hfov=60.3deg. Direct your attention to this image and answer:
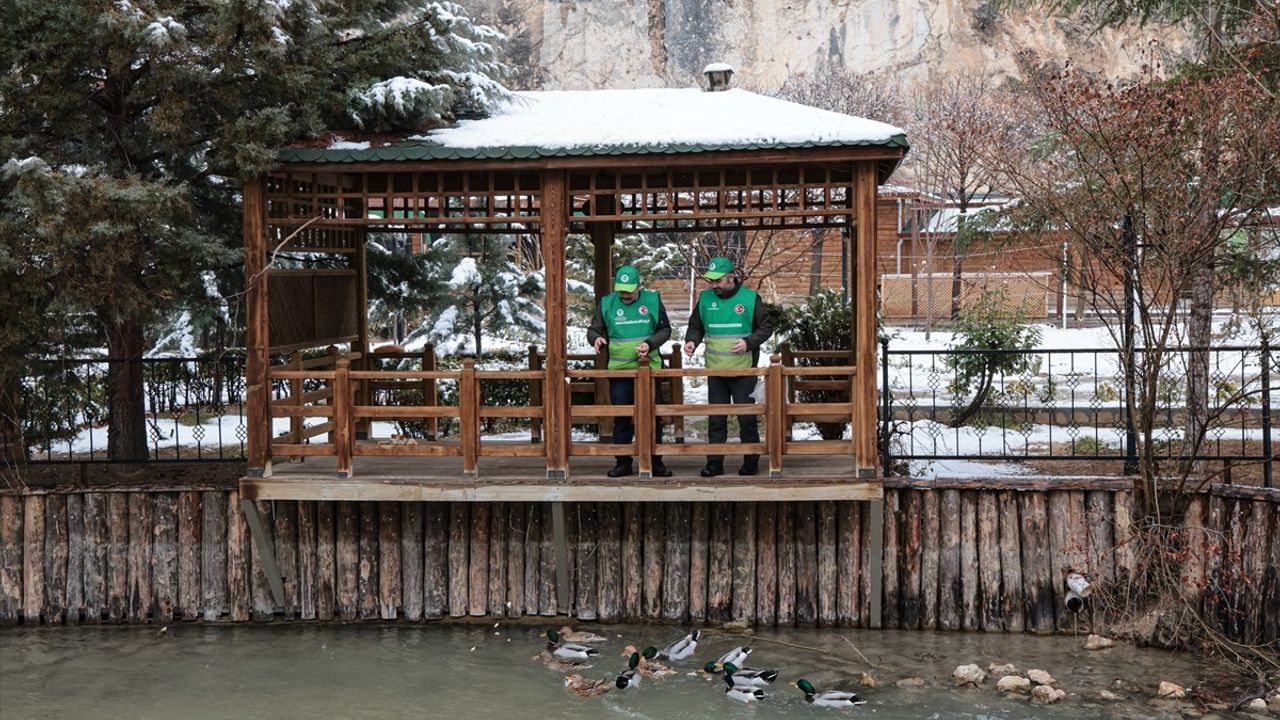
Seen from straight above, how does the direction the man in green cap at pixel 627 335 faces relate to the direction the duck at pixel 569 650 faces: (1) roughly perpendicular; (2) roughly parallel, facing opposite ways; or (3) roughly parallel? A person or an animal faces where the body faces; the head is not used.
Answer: roughly perpendicular

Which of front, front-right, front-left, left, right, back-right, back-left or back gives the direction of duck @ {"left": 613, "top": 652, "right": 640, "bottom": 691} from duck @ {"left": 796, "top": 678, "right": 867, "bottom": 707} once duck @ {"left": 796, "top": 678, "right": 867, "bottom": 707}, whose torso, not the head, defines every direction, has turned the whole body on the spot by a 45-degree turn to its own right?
front-left

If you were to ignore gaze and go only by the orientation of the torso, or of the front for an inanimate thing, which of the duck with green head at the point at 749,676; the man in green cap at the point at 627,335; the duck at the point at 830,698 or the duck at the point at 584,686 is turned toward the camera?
the man in green cap

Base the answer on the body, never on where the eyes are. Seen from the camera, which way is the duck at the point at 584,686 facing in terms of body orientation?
to the viewer's left

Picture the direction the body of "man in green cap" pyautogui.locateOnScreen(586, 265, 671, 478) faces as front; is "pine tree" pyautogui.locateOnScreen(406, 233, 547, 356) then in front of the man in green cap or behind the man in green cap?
behind

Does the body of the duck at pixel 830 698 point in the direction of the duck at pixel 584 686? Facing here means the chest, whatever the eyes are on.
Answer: yes

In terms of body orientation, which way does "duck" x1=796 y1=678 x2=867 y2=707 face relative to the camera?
to the viewer's left

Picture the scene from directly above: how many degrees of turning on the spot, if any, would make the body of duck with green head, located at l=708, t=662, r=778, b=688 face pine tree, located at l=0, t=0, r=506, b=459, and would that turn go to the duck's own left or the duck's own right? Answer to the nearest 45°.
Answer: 0° — it already faces it

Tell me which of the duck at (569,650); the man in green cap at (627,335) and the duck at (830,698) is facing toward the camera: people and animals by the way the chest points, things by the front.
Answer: the man in green cap

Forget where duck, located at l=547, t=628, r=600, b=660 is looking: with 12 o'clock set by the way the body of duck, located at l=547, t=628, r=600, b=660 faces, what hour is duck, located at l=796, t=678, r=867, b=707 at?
duck, located at l=796, t=678, r=867, b=707 is roughly at 7 o'clock from duck, located at l=547, t=628, r=600, b=660.

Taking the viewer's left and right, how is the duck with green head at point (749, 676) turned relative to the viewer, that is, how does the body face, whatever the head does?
facing to the left of the viewer
